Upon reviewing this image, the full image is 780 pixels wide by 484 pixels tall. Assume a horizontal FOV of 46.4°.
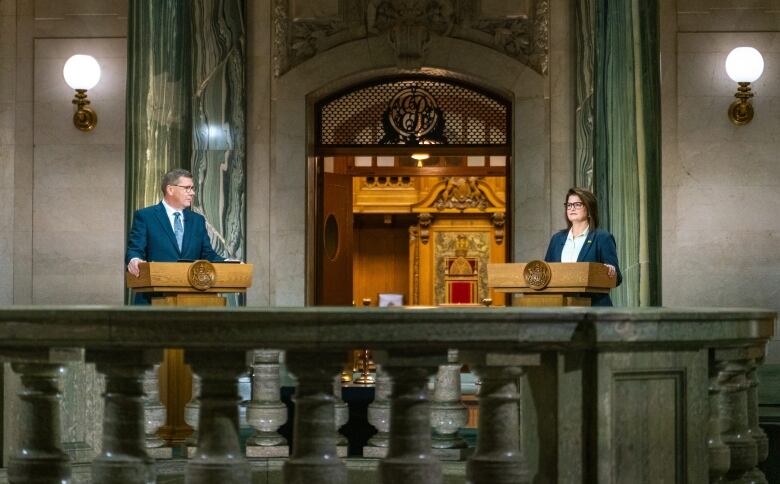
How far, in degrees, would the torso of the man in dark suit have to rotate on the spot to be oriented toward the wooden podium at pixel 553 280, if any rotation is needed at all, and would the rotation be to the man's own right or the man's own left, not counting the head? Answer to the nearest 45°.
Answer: approximately 45° to the man's own left

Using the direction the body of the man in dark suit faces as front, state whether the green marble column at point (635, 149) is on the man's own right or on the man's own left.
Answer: on the man's own left

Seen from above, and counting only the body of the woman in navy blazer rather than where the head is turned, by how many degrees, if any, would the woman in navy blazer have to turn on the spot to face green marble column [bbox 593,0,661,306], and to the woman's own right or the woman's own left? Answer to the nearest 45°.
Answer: approximately 135° to the woman's own right

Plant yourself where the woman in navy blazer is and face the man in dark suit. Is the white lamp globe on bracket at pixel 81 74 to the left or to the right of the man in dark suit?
right

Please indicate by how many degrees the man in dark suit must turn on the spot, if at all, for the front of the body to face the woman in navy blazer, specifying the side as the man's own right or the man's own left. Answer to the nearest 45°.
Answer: approximately 45° to the man's own left

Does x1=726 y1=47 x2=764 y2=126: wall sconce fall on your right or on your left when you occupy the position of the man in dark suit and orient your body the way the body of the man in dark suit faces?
on your left

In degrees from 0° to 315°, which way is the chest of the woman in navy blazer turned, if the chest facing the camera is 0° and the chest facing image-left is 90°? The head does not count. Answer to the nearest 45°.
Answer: approximately 45°
